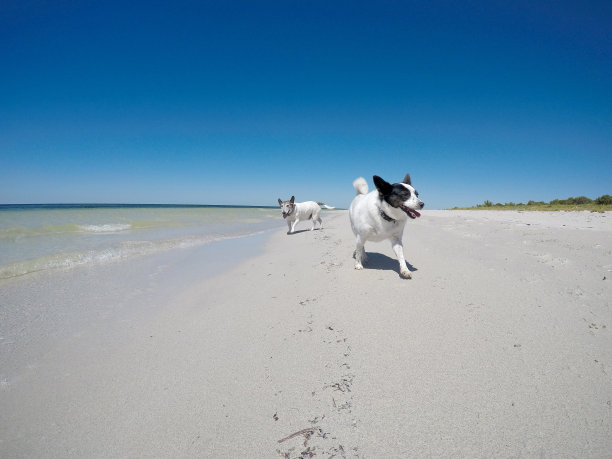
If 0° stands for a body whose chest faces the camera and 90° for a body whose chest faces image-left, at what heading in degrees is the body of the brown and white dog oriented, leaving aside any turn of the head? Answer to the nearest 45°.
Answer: approximately 45°

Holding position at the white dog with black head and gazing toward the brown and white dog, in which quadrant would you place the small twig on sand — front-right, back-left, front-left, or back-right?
back-left

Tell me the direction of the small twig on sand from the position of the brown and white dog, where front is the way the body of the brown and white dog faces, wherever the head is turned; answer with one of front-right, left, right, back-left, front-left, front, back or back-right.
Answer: front-left

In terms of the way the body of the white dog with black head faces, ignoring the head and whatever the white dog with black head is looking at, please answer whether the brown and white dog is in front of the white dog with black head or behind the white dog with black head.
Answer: behind

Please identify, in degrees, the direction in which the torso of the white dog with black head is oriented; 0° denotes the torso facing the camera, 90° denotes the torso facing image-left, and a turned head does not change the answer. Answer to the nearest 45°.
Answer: approximately 315°

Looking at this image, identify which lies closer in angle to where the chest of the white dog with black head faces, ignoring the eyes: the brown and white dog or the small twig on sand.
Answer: the small twig on sand

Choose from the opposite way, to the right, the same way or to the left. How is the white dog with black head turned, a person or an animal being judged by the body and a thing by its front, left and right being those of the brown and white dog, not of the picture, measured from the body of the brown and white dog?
to the left

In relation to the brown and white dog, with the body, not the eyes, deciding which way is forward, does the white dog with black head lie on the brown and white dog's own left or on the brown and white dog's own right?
on the brown and white dog's own left

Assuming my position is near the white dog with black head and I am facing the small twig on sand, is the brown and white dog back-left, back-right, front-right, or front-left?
back-right

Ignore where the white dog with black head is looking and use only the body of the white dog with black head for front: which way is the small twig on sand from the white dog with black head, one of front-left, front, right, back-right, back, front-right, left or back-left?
front-right
